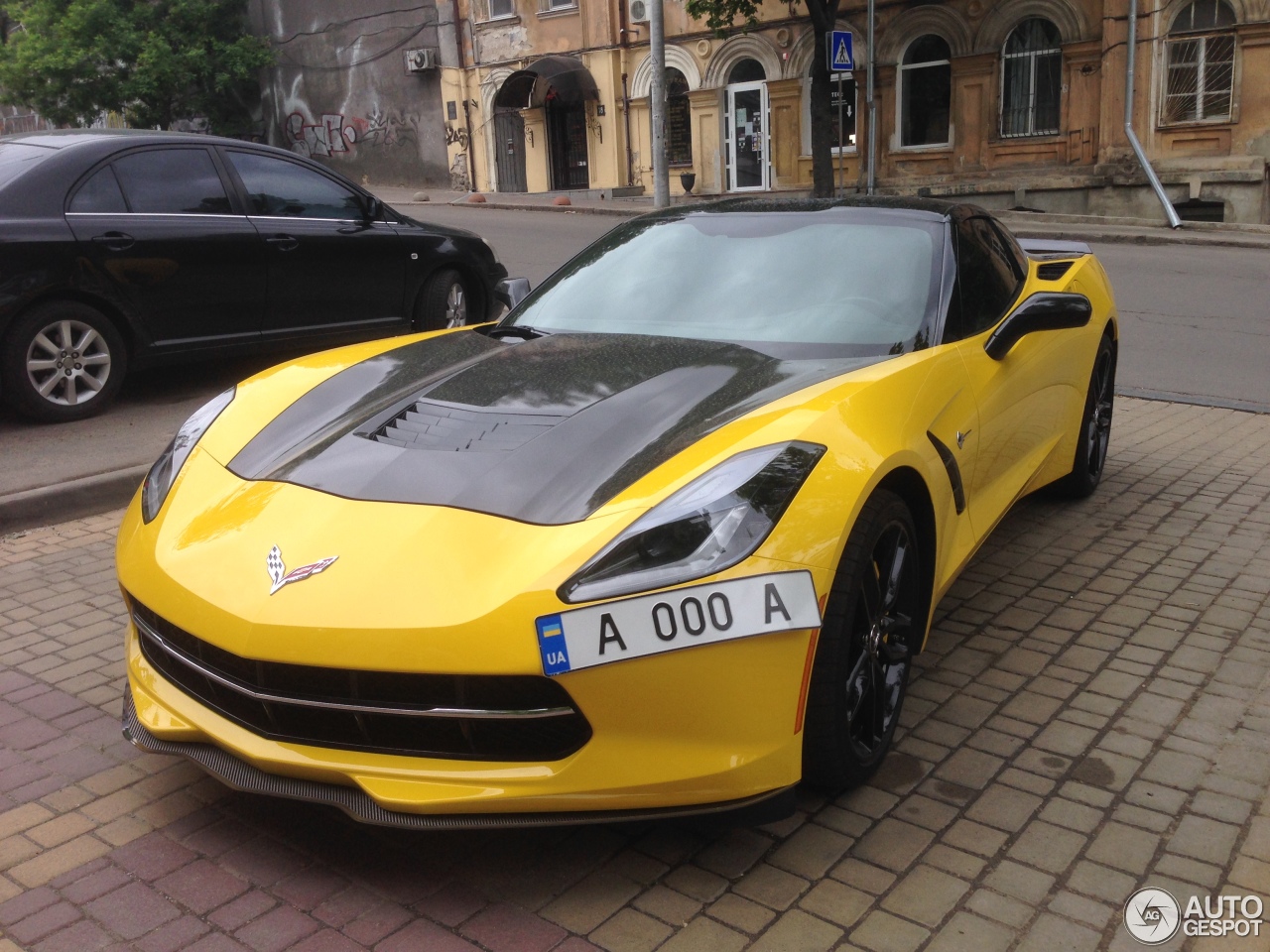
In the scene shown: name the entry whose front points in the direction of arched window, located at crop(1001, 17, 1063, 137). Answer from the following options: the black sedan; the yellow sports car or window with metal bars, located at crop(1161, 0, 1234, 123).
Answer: the black sedan

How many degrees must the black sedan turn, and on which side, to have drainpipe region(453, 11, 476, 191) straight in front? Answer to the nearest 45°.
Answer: approximately 45° to its left

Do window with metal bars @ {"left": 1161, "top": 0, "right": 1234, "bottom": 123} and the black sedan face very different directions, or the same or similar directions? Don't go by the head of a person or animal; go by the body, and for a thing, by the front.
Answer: very different directions

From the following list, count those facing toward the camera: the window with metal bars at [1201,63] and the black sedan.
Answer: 1

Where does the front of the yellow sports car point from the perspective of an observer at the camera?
facing the viewer and to the left of the viewer

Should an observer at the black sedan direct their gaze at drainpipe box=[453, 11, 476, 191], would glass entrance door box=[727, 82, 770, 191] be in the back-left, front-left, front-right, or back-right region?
front-right

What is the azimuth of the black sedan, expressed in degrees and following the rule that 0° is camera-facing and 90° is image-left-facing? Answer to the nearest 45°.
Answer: approximately 225°

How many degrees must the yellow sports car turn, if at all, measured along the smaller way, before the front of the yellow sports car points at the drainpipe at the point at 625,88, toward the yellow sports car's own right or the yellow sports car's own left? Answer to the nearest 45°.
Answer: approximately 135° to the yellow sports car's own right

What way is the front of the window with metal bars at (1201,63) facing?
toward the camera

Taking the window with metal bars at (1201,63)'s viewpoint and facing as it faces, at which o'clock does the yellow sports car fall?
The yellow sports car is roughly at 12 o'clock from the window with metal bars.

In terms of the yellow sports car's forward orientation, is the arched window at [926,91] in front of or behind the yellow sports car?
behind
